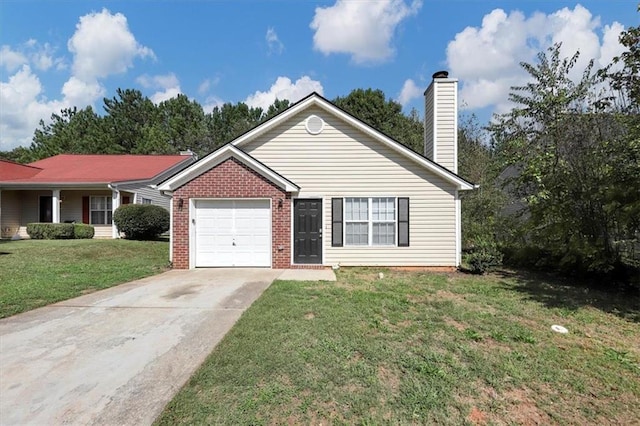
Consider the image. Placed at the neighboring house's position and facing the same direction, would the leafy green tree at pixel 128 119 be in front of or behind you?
behind

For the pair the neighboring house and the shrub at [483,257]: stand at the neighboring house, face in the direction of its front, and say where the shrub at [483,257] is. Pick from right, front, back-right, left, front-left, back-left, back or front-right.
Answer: left

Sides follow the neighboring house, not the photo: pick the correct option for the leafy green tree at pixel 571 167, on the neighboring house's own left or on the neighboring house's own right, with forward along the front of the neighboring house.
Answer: on the neighboring house's own left

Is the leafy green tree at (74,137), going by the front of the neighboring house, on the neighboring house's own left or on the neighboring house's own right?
on the neighboring house's own right

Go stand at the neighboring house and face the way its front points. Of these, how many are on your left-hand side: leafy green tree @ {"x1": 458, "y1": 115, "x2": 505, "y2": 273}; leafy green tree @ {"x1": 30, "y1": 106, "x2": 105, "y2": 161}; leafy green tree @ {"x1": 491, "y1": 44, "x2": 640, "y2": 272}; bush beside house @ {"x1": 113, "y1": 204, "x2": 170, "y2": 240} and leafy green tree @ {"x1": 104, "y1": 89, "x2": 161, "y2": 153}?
3

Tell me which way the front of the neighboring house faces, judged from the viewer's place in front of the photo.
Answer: facing the viewer and to the left of the viewer

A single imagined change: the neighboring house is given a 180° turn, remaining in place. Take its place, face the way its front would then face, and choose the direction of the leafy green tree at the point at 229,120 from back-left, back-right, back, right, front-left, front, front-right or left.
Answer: front

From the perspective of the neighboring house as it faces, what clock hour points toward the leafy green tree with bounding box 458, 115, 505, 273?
The leafy green tree is roughly at 9 o'clock from the neighboring house.

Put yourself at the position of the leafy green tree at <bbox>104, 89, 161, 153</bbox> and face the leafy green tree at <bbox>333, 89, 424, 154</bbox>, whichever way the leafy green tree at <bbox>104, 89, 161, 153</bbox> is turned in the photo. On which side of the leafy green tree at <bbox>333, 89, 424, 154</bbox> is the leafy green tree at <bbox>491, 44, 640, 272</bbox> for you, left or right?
right

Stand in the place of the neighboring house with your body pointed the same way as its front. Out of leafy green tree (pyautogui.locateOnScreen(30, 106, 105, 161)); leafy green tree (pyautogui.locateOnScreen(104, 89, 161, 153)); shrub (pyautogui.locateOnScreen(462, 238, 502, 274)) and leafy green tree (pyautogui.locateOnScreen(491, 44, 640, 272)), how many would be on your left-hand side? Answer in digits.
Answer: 2

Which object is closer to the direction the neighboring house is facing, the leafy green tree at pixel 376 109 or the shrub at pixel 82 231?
the shrub

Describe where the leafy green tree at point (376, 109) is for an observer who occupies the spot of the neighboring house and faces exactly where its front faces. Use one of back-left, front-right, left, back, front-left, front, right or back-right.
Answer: back-left
